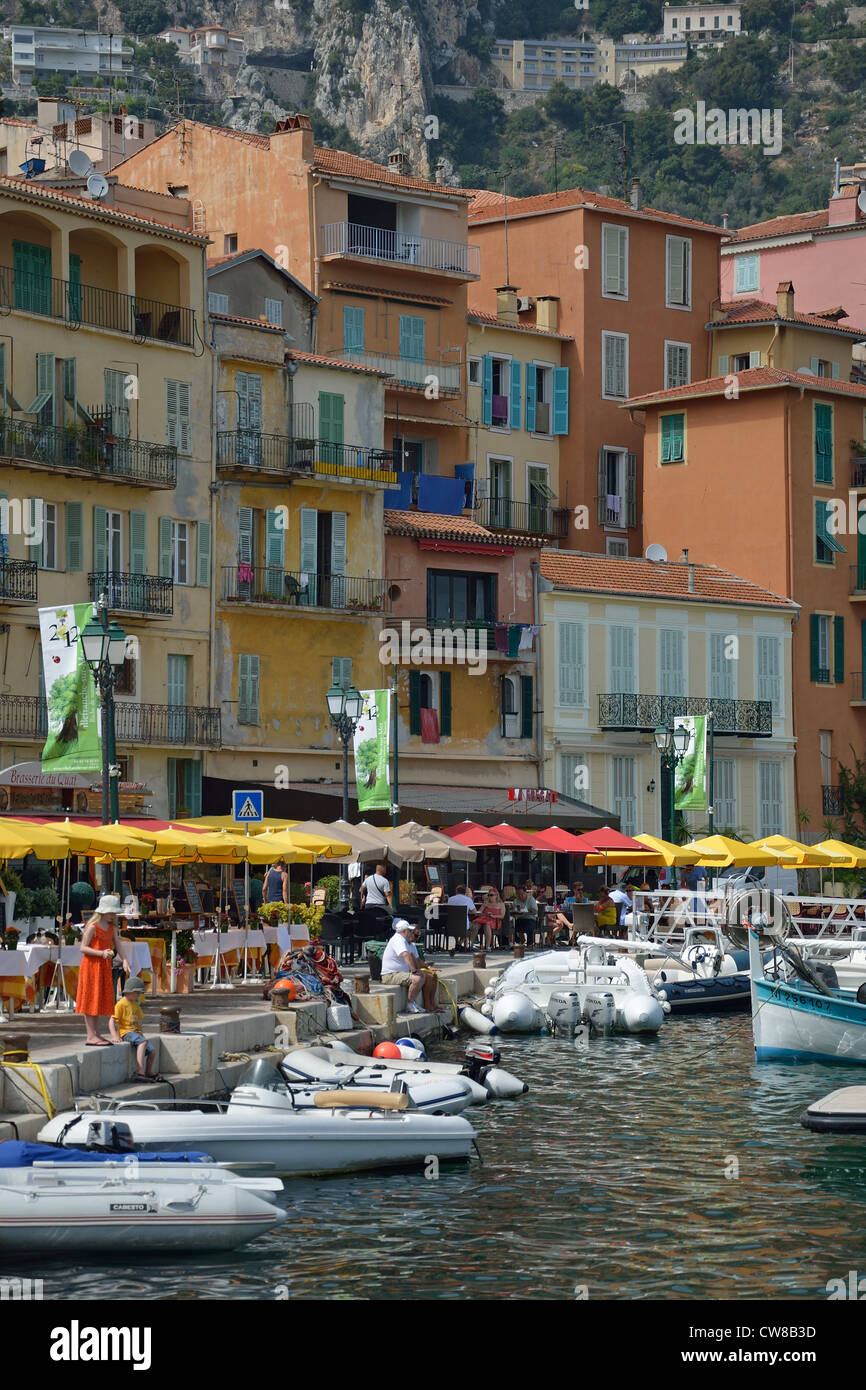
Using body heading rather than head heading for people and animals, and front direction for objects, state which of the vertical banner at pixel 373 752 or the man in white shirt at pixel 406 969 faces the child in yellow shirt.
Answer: the vertical banner

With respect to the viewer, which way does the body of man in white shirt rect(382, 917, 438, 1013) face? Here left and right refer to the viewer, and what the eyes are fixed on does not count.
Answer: facing to the right of the viewer

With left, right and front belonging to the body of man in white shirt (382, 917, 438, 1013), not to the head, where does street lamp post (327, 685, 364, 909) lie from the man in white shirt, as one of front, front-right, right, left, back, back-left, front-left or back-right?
left

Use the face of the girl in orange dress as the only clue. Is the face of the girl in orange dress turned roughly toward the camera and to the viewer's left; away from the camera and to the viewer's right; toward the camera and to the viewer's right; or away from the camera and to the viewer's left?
toward the camera and to the viewer's right

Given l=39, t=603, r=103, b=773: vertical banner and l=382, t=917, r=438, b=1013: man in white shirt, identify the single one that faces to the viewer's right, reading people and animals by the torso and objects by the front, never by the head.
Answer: the man in white shirt

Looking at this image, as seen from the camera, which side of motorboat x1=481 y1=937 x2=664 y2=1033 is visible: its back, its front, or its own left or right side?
back

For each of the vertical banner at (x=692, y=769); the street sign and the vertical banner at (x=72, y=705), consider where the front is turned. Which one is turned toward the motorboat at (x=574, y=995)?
the vertical banner at (x=692, y=769)

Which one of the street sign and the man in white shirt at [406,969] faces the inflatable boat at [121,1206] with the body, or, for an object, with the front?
the street sign

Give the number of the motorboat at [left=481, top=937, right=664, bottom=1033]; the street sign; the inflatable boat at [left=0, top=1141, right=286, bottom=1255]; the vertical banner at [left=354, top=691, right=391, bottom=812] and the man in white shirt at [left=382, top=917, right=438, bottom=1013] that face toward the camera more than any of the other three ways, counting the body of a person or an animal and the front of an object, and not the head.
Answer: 2

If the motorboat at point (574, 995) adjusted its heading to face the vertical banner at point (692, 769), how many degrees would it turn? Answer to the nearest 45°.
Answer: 0° — it already faces it

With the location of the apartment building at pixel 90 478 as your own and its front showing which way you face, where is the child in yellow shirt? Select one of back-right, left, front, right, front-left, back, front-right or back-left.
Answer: front-right
